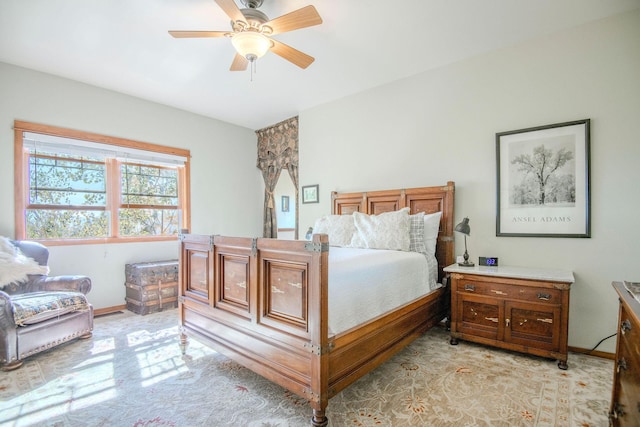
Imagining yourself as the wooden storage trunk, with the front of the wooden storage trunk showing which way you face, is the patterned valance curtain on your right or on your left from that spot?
on your left

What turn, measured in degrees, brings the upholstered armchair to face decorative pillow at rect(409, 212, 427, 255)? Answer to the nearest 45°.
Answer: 0° — it already faces it

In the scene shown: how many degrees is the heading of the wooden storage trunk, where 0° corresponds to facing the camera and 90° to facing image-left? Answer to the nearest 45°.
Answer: approximately 315°

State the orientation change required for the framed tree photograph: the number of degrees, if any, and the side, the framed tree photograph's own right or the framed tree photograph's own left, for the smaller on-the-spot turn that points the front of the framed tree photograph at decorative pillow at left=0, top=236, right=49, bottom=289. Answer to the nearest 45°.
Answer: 0° — it already faces it

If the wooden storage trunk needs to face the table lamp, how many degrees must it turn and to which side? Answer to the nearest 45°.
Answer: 0° — it already faces it

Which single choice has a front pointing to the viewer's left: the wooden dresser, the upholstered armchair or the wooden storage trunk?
the wooden dresser

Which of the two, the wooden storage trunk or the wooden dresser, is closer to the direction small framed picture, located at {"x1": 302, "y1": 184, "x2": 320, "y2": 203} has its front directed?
the wooden storage trunk

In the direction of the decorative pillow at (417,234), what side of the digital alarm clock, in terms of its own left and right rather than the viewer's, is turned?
right

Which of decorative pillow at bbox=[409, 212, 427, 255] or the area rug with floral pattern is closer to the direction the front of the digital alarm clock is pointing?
the area rug with floral pattern

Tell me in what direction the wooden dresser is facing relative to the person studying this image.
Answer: facing to the left of the viewer
